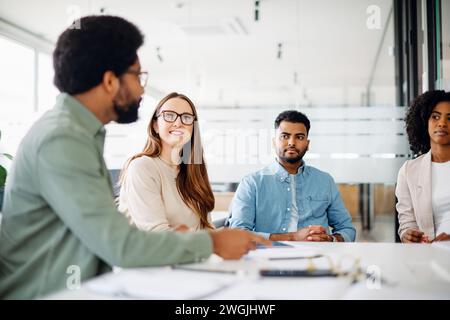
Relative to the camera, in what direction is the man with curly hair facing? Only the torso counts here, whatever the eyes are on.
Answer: to the viewer's right

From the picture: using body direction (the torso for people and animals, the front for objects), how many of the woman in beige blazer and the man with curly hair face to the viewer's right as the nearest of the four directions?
1

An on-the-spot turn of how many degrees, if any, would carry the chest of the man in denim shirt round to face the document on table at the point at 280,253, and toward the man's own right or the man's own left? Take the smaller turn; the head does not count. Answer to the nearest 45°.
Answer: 0° — they already face it

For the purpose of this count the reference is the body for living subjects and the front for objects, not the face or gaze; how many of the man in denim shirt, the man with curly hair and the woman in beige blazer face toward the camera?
2

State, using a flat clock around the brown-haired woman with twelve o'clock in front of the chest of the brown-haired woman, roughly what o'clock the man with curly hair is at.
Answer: The man with curly hair is roughly at 2 o'clock from the brown-haired woman.

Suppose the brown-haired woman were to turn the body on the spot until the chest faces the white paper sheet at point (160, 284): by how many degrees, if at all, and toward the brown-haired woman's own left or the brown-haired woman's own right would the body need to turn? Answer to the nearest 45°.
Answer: approximately 45° to the brown-haired woman's own right

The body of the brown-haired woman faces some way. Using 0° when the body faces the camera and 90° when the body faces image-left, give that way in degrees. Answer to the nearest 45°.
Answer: approximately 315°

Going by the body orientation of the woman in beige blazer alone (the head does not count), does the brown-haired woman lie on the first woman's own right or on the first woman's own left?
on the first woman's own right
